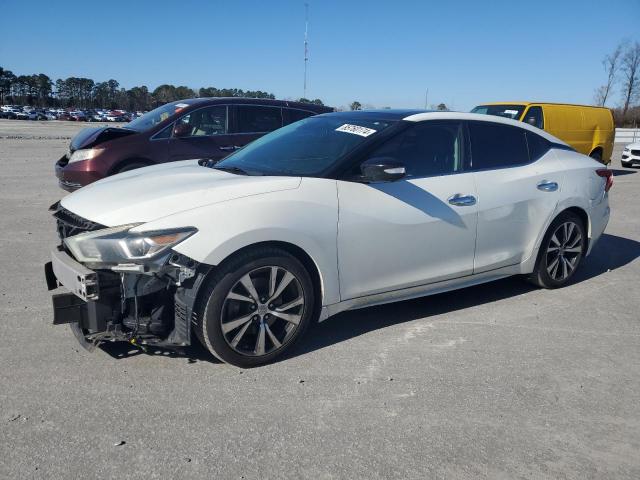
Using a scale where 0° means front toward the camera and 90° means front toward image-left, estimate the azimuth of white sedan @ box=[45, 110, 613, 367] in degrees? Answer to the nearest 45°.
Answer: approximately 45°

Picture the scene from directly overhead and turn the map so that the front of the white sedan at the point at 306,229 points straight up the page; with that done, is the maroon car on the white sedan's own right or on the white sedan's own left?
on the white sedan's own right

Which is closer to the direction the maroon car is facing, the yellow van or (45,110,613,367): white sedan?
the white sedan

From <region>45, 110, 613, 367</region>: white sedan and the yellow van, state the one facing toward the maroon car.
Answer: the yellow van

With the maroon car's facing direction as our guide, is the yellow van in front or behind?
behind

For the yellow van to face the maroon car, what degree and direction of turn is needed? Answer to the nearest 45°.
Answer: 0° — it already faces it

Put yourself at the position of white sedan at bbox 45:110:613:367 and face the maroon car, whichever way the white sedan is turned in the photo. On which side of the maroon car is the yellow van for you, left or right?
right

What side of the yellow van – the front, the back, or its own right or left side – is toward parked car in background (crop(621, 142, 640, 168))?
back

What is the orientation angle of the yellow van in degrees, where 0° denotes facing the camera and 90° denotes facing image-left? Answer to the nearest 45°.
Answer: approximately 45°
